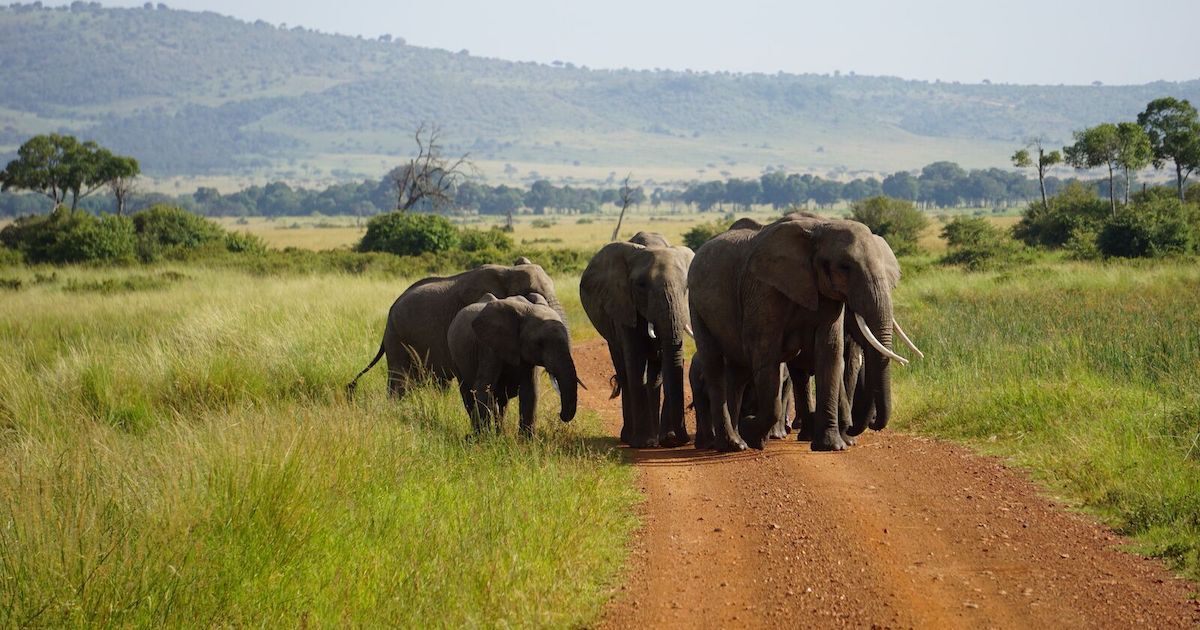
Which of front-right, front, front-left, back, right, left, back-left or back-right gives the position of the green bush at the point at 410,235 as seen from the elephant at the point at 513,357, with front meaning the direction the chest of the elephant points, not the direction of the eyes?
back-left

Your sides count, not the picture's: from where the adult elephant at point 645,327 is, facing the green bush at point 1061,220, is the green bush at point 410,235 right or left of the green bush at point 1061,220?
left

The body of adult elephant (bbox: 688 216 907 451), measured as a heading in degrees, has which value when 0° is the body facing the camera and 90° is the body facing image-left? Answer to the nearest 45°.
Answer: approximately 315°

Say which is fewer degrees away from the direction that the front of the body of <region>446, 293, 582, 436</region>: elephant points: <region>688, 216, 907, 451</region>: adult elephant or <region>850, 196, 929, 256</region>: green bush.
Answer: the adult elephant

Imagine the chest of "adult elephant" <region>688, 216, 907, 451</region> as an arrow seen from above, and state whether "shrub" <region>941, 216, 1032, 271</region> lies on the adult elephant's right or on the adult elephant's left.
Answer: on the adult elephant's left

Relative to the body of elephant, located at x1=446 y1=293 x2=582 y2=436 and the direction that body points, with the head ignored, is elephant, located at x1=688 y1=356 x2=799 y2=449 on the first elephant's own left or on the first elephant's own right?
on the first elephant's own left

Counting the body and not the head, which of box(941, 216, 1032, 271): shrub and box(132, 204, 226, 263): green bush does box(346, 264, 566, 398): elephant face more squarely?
the shrub

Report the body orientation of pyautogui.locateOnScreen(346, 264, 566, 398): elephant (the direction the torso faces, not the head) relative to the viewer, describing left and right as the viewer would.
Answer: facing to the right of the viewer

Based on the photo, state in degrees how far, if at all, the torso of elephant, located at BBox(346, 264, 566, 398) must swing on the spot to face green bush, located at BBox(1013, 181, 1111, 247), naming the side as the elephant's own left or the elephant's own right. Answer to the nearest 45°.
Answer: approximately 45° to the elephant's own left

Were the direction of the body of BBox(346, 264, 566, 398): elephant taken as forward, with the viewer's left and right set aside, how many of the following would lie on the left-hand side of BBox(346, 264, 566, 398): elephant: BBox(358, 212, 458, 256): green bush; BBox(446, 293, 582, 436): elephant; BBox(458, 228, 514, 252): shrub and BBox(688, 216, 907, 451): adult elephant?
2
